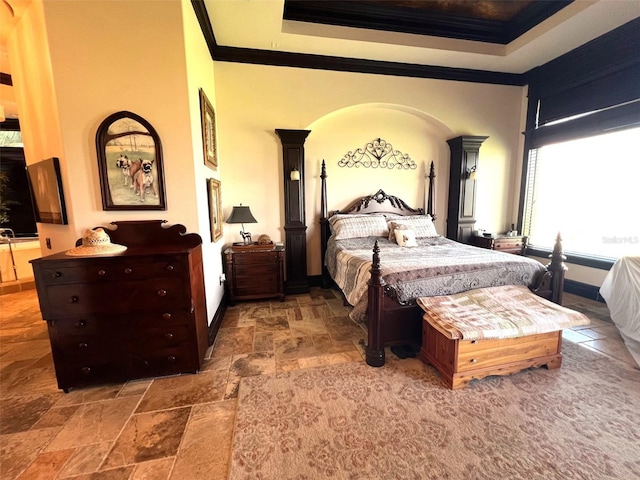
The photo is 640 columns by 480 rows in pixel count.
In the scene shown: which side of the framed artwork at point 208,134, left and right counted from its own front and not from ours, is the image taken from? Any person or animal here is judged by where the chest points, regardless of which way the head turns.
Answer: right

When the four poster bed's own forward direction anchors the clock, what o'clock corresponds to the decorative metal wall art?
The decorative metal wall art is roughly at 7 o'clock from the four poster bed.

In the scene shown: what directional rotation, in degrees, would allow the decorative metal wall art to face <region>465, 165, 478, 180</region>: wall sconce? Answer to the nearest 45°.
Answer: approximately 90° to its left

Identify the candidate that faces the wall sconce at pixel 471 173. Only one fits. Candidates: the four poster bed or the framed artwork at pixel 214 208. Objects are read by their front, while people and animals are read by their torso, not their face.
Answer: the framed artwork

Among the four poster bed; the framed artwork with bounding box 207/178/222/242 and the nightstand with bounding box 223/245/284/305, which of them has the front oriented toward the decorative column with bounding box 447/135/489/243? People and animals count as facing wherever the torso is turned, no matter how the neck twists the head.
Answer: the framed artwork

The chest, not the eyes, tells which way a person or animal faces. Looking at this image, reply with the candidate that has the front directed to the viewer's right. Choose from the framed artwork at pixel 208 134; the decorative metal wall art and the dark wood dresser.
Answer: the framed artwork

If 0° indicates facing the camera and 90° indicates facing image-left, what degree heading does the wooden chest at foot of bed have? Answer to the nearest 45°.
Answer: approximately 315°

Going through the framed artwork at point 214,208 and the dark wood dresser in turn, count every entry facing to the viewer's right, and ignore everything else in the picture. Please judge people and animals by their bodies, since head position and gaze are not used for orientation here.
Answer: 1

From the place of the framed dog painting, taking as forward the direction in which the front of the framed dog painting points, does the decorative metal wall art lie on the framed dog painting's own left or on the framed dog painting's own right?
on the framed dog painting's own left

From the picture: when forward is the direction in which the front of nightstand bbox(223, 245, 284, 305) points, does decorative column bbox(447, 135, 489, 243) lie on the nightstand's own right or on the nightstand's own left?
on the nightstand's own left

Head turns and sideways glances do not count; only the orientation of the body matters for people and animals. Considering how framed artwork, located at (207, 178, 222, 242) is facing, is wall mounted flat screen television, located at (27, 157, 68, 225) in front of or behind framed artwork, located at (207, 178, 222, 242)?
behind

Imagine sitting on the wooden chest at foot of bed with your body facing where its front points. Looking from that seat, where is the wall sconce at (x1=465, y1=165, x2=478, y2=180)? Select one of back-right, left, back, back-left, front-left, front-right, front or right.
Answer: back-left
